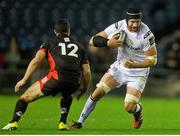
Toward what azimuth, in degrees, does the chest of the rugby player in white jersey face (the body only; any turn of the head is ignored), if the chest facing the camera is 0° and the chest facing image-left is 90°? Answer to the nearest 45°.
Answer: approximately 0°
